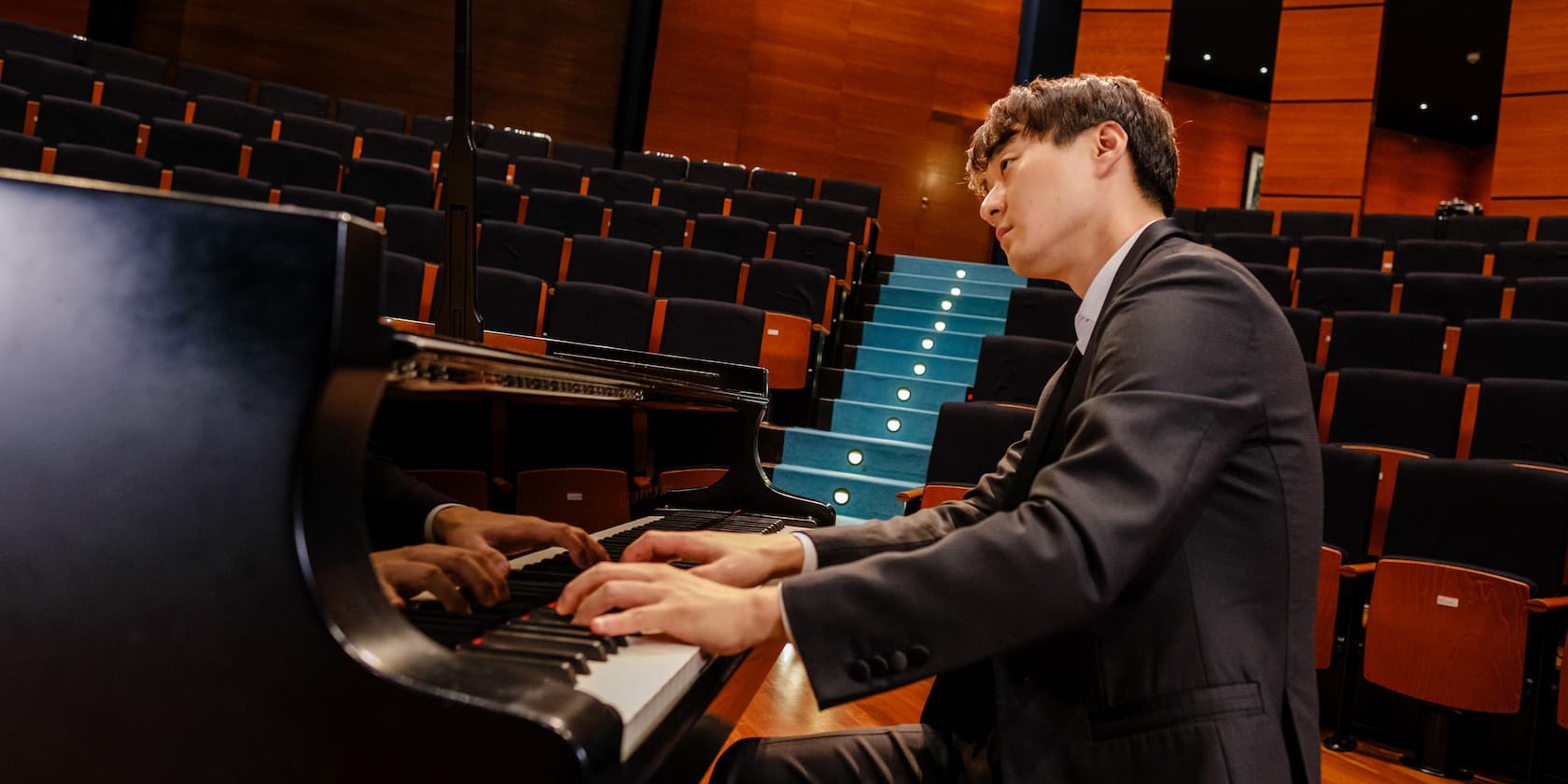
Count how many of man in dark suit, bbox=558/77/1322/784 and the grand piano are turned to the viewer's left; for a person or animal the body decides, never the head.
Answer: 1

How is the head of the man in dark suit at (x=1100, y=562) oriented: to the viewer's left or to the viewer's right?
to the viewer's left

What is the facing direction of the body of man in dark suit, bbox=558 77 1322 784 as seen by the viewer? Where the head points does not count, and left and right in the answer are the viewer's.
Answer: facing to the left of the viewer

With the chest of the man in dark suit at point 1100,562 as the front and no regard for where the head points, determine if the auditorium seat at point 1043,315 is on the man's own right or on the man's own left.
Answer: on the man's own right

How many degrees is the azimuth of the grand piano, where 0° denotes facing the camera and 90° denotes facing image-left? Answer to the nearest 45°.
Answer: approximately 315°

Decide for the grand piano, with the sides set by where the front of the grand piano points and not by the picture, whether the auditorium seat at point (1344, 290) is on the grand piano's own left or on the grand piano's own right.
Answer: on the grand piano's own left

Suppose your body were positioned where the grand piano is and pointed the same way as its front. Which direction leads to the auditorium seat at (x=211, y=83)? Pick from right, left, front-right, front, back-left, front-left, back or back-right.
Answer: back-left

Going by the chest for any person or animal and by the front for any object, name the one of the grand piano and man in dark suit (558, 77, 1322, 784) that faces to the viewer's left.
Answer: the man in dark suit
